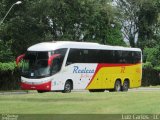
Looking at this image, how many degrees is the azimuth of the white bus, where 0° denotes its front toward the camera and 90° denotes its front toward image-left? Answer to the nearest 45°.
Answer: approximately 45°
